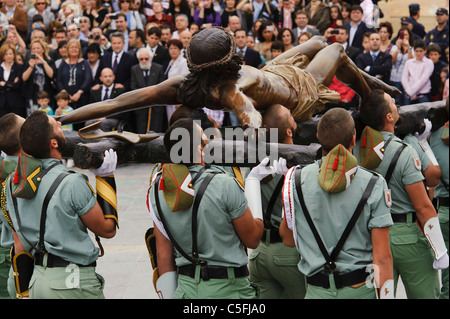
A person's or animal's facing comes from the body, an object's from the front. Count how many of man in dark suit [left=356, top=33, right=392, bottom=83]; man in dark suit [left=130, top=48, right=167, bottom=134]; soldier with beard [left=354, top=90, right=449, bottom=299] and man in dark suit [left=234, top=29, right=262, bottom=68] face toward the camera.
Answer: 3

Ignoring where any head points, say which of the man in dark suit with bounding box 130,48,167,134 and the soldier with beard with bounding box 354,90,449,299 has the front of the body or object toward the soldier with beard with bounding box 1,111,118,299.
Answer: the man in dark suit

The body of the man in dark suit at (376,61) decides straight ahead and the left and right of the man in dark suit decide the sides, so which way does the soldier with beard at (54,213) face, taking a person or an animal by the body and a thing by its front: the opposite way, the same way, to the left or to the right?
the opposite way

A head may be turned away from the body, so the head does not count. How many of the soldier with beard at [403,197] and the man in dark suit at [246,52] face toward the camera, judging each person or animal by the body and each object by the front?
1

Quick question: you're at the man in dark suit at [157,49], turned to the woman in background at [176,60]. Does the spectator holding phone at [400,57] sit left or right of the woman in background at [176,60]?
left

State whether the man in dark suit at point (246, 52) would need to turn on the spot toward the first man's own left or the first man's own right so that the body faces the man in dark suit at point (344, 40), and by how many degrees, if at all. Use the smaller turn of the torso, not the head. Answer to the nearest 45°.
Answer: approximately 90° to the first man's own left

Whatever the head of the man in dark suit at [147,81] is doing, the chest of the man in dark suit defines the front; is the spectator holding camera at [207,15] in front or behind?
behind

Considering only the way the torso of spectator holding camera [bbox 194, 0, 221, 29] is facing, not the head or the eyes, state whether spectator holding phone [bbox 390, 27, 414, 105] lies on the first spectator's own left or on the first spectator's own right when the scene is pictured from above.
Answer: on the first spectator's own left

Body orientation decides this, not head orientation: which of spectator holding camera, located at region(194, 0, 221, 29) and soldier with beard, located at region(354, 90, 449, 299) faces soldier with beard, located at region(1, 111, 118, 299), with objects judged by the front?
the spectator holding camera

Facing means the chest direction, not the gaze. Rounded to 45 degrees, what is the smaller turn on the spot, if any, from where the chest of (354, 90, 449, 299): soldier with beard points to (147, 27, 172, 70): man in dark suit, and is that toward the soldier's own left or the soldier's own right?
approximately 90° to the soldier's own left

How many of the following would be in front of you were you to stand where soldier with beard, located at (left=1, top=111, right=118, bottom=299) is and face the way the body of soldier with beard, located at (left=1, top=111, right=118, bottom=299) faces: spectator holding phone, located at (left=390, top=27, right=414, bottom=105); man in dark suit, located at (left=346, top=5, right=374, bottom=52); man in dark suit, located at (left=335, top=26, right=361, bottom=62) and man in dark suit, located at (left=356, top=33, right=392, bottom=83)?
4

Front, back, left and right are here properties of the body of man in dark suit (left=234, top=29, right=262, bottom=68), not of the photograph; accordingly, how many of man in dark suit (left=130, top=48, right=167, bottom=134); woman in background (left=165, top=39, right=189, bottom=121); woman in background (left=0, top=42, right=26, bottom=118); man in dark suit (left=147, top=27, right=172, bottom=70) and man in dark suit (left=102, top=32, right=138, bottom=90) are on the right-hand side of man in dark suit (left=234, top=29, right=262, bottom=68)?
5
